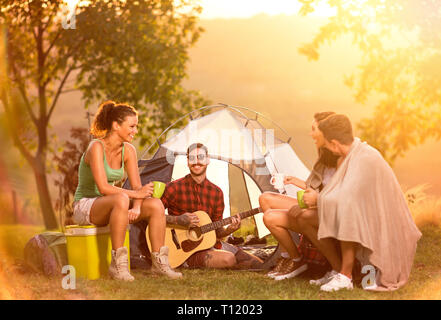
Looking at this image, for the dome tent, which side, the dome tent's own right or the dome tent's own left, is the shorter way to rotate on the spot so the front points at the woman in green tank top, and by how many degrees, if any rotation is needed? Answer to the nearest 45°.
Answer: approximately 45° to the dome tent's own right

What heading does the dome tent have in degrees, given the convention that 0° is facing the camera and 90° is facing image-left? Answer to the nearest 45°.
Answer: approximately 0°

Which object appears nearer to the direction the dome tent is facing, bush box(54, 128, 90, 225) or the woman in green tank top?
the woman in green tank top

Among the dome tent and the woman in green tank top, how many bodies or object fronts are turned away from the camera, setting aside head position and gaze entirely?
0

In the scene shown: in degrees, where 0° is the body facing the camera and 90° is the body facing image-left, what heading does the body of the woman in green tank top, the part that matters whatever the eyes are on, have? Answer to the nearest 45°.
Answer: approximately 315°
